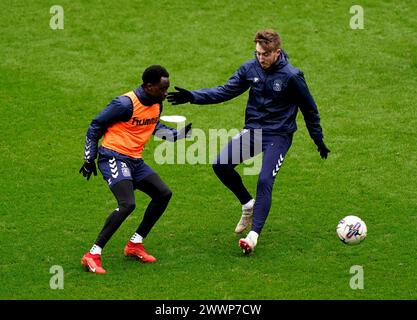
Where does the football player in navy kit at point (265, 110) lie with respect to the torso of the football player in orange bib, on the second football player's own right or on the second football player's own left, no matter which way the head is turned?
on the second football player's own left

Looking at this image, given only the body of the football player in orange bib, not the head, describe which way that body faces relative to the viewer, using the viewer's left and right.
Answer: facing the viewer and to the right of the viewer

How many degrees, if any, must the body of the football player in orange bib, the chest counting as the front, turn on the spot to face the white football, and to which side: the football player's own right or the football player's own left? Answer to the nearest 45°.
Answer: approximately 45° to the football player's own left

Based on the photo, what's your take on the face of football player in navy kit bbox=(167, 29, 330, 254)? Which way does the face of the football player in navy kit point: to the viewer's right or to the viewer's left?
to the viewer's left
